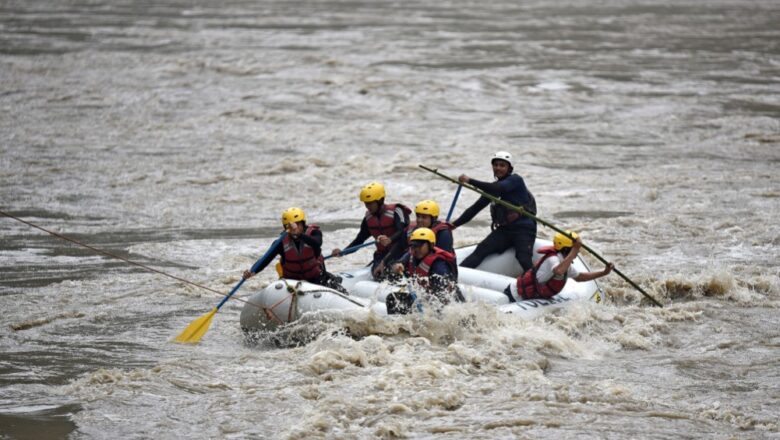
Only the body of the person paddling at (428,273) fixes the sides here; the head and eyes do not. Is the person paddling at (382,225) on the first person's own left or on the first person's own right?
on the first person's own right

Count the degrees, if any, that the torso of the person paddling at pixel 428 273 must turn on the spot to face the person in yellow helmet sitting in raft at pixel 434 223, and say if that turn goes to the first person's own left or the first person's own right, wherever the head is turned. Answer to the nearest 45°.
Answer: approximately 135° to the first person's own right

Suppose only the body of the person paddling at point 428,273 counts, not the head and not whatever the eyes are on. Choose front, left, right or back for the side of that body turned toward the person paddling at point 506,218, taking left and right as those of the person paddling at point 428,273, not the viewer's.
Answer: back

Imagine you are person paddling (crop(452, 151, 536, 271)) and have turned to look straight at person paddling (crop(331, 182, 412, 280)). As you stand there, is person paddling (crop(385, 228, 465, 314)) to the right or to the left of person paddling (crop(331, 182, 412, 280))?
left

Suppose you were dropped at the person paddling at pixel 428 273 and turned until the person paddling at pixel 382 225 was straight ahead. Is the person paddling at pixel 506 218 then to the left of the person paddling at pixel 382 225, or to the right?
right

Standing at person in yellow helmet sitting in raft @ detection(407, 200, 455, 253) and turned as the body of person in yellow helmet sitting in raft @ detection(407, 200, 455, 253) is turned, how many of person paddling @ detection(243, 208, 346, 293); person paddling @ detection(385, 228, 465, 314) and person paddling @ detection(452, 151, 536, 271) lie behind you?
1

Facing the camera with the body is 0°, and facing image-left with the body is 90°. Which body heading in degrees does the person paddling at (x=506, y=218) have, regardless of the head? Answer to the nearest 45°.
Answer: approximately 45°

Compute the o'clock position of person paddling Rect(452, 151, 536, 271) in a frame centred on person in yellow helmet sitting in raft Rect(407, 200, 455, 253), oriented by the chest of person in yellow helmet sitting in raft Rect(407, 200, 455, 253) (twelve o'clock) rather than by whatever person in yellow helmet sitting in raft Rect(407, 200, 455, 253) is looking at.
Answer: person paddling Rect(452, 151, 536, 271) is roughly at 6 o'clock from person in yellow helmet sitting in raft Rect(407, 200, 455, 253).

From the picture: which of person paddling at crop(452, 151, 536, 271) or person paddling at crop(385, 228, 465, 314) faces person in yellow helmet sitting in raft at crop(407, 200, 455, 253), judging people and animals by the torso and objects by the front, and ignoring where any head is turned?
person paddling at crop(452, 151, 536, 271)

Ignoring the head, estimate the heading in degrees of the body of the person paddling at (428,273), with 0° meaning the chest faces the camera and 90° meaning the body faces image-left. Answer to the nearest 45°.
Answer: approximately 45°
